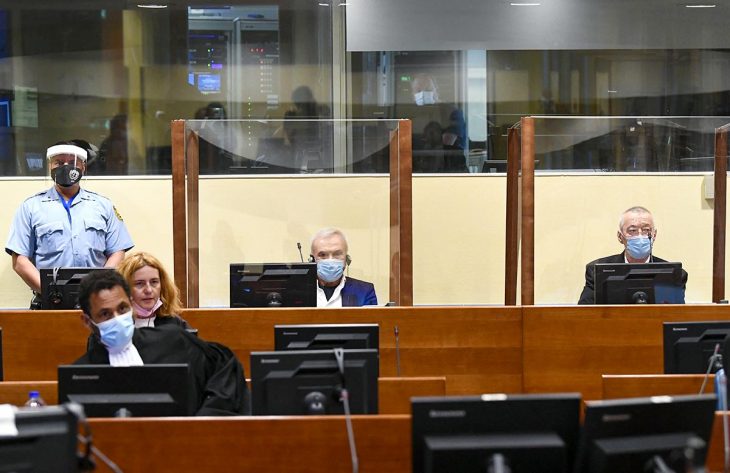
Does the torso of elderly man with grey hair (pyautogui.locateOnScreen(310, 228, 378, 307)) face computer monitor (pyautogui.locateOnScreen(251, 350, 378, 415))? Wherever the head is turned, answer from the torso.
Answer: yes

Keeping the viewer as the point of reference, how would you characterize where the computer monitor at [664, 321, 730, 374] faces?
facing away from the viewer

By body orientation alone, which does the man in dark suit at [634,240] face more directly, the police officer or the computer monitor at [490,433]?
the computer monitor

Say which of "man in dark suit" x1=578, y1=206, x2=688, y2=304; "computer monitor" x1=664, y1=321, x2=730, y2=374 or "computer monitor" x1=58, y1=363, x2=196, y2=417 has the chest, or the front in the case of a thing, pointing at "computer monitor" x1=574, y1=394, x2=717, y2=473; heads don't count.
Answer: the man in dark suit

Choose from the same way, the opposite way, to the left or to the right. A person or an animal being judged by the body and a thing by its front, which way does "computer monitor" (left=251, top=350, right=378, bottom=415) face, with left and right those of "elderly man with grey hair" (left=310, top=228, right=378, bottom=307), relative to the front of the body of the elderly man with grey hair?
the opposite way

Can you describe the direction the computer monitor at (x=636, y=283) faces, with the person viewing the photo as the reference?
facing away from the viewer

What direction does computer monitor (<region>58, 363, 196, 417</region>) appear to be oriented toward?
away from the camera

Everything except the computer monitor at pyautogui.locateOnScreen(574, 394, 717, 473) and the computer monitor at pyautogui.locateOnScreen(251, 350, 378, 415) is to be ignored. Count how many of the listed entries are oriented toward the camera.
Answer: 0

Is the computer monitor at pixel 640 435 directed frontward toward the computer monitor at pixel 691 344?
yes

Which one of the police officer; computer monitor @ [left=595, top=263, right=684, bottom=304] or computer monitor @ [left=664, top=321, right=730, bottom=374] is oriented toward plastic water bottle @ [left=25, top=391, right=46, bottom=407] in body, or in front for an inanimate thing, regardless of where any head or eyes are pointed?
the police officer

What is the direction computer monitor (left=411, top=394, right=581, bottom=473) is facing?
away from the camera

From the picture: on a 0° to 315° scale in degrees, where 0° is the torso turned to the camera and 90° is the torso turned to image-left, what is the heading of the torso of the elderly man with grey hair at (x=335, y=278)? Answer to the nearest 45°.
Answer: approximately 0°
